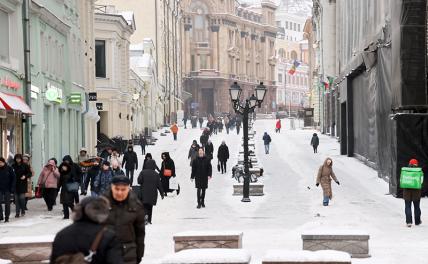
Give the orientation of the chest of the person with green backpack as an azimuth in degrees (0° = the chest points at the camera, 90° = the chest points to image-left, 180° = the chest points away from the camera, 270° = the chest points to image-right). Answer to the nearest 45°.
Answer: approximately 180°

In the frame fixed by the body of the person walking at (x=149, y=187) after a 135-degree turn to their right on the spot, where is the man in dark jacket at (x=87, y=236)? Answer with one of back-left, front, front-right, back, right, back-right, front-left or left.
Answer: front-right

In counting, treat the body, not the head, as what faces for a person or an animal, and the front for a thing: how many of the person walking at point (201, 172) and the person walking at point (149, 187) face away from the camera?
1

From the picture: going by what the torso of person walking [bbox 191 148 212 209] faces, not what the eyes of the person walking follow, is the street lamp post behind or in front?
behind

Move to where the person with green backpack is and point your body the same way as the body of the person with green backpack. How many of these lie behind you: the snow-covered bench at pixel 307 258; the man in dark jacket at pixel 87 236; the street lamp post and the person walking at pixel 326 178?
2

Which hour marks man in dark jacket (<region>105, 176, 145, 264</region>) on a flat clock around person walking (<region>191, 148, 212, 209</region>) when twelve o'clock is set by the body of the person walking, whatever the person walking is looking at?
The man in dark jacket is roughly at 12 o'clock from the person walking.

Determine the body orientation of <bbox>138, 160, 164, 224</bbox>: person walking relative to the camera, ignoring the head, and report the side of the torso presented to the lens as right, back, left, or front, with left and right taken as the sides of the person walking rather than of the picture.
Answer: back

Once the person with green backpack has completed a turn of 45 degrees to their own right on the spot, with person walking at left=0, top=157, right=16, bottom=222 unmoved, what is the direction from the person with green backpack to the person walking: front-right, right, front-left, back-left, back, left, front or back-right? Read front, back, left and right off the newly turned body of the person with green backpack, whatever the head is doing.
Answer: back-left

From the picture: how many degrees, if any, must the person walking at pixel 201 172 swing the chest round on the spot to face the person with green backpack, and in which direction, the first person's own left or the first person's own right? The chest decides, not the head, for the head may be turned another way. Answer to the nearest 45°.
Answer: approximately 45° to the first person's own left

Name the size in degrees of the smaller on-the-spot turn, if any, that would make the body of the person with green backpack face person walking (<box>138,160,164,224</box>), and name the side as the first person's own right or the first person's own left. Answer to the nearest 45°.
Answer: approximately 90° to the first person's own left

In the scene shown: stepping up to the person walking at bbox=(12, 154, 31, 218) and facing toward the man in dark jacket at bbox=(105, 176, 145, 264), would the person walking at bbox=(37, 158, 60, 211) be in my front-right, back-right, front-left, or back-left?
back-left

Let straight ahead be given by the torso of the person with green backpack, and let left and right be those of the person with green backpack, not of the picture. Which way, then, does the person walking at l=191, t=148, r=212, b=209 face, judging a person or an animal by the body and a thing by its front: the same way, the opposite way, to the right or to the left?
the opposite way
